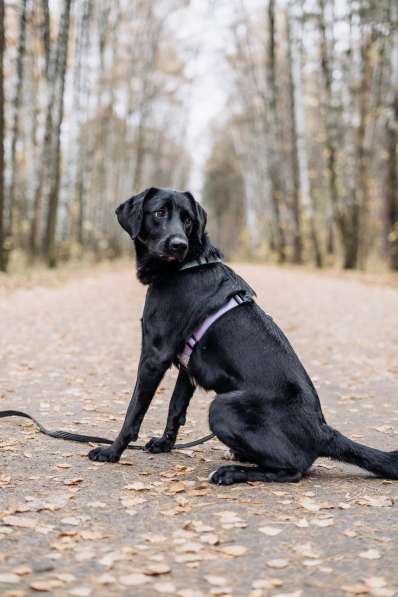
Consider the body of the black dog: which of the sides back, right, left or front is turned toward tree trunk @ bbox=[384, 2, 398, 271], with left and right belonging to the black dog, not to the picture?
right

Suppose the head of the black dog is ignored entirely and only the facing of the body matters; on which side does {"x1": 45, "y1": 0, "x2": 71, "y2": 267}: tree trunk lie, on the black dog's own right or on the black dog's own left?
on the black dog's own right

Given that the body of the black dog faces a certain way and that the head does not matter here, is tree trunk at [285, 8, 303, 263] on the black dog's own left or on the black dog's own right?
on the black dog's own right

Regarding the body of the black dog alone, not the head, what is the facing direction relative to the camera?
to the viewer's left

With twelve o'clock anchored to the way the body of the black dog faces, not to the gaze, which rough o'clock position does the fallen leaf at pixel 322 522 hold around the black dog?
The fallen leaf is roughly at 8 o'clock from the black dog.

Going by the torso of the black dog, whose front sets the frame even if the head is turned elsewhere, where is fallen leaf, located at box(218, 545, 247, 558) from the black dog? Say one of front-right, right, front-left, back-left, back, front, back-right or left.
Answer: left

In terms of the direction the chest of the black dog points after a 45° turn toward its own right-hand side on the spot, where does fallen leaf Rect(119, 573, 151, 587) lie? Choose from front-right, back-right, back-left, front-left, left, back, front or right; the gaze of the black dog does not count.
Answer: back-left

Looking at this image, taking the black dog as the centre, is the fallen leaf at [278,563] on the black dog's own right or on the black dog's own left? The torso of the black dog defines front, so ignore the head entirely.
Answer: on the black dog's own left

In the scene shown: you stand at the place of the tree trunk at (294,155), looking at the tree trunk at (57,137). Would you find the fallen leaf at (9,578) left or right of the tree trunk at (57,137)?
left

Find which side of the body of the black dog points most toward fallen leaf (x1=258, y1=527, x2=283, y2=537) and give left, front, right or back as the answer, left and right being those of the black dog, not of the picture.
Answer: left

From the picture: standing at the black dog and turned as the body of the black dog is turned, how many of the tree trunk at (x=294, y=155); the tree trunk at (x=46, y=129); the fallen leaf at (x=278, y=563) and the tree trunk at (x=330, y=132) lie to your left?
1

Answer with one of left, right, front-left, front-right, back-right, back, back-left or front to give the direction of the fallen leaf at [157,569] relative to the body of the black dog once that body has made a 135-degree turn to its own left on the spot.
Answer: front-right

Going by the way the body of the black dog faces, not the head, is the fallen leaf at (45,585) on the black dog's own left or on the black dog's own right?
on the black dog's own left
